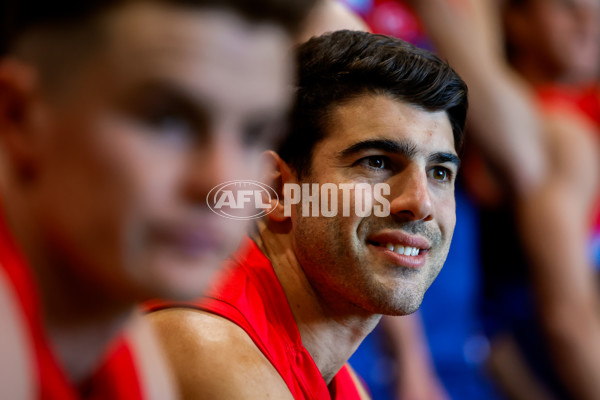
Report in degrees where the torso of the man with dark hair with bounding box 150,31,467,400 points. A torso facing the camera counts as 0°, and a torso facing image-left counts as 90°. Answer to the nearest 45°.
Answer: approximately 315°

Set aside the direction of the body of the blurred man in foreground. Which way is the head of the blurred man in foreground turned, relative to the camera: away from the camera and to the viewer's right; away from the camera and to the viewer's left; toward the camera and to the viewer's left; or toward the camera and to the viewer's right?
toward the camera and to the viewer's right

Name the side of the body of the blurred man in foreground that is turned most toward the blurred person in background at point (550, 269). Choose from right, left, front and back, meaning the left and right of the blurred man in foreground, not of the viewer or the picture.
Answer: left

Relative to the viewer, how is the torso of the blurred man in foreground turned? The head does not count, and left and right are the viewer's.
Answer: facing the viewer and to the right of the viewer

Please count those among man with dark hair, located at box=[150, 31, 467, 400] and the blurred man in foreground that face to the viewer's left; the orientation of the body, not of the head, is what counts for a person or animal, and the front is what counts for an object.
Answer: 0

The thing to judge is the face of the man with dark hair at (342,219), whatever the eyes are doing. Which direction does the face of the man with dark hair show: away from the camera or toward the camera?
toward the camera

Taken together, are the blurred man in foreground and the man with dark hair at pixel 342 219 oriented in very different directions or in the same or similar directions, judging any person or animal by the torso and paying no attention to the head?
same or similar directions

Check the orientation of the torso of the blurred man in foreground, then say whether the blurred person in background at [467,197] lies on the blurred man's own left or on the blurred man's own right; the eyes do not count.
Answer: on the blurred man's own left
